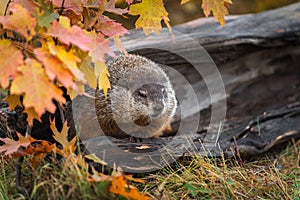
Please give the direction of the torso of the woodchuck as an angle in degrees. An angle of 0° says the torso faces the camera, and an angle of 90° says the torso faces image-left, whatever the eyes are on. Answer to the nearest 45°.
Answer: approximately 315°

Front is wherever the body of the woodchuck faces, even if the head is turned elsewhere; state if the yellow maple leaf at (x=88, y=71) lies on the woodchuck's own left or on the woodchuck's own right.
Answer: on the woodchuck's own right

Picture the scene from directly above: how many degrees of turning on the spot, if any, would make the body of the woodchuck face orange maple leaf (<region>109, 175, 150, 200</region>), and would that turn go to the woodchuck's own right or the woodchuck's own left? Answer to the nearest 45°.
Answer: approximately 45° to the woodchuck's own right

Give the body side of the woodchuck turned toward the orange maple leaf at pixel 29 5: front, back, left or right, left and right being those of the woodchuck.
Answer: right
